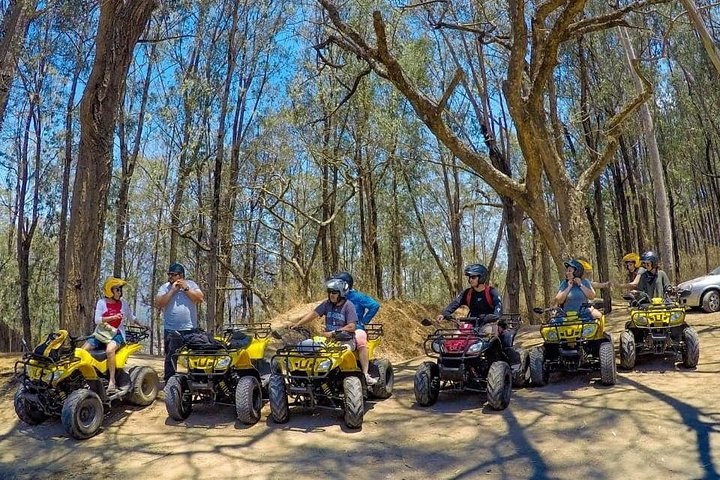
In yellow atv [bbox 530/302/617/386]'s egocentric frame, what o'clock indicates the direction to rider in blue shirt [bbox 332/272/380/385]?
The rider in blue shirt is roughly at 2 o'clock from the yellow atv.

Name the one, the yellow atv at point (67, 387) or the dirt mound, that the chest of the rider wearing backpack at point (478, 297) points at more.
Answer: the yellow atv

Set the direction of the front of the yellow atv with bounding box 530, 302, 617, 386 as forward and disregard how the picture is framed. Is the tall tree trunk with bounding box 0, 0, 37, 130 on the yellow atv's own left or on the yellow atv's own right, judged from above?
on the yellow atv's own right

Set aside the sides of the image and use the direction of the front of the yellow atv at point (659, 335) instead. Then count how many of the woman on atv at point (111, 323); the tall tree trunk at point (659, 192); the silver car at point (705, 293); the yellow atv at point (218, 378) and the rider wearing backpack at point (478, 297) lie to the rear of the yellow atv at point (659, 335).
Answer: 2

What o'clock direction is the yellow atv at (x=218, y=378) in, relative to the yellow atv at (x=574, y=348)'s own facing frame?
the yellow atv at (x=218, y=378) is roughly at 2 o'clock from the yellow atv at (x=574, y=348).

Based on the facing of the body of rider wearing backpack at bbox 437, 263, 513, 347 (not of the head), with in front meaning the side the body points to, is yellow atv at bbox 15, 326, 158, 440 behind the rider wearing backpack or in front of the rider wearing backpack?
in front

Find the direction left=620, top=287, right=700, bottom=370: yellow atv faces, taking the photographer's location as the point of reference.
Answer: facing the viewer

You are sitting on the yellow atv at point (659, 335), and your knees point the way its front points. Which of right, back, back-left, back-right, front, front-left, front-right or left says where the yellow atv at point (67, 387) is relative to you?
front-right

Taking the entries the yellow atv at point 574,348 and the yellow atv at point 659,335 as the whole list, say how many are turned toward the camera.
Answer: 2

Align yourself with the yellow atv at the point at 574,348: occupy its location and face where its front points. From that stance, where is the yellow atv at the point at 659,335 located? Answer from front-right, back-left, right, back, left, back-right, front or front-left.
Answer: back-left

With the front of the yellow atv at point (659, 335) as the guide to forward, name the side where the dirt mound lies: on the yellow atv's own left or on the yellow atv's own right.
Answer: on the yellow atv's own right

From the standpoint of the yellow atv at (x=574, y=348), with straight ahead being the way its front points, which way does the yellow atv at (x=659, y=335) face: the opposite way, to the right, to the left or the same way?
the same way

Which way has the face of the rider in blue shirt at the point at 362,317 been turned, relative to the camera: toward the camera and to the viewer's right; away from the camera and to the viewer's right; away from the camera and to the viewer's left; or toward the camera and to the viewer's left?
toward the camera and to the viewer's left

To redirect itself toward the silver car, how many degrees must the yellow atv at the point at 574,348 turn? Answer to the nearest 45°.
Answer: approximately 180°

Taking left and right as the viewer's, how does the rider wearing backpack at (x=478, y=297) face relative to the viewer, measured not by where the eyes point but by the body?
facing the viewer and to the left of the viewer

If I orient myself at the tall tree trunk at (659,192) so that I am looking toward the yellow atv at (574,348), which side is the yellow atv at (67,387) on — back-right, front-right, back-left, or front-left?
front-right

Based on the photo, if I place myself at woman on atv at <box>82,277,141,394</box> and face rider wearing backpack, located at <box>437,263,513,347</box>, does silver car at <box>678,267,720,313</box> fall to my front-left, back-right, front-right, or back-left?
front-left
